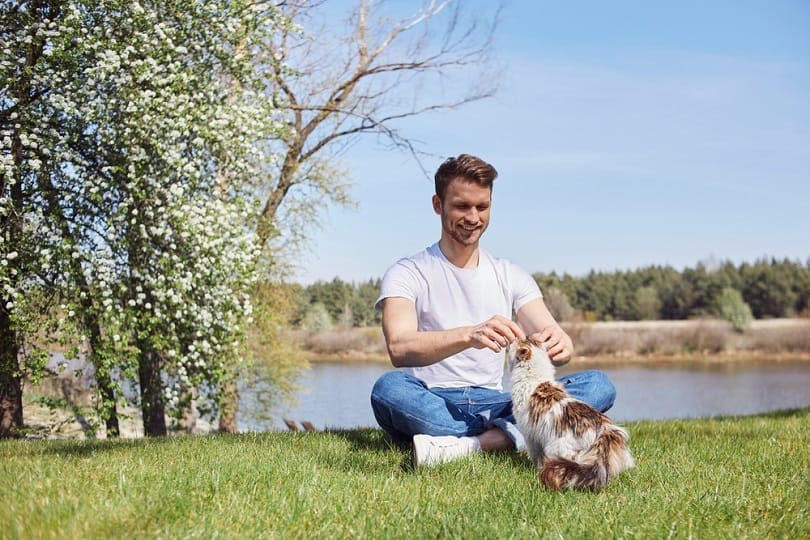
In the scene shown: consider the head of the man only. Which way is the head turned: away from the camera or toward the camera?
toward the camera

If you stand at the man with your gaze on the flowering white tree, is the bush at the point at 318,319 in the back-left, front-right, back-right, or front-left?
front-right

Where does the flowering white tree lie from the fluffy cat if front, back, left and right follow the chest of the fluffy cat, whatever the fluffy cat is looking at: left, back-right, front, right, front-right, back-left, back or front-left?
front

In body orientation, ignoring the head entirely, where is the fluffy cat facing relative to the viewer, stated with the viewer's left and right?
facing away from the viewer and to the left of the viewer

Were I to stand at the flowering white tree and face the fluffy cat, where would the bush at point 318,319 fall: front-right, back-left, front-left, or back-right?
back-left

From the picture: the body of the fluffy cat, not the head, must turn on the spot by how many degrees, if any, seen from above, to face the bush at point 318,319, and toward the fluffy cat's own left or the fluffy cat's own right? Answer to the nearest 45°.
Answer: approximately 45° to the fluffy cat's own right

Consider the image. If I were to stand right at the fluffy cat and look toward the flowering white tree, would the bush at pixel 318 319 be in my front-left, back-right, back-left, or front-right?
front-right

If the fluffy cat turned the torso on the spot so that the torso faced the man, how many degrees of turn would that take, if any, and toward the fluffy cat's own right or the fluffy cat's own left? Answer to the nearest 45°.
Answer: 0° — it already faces them
